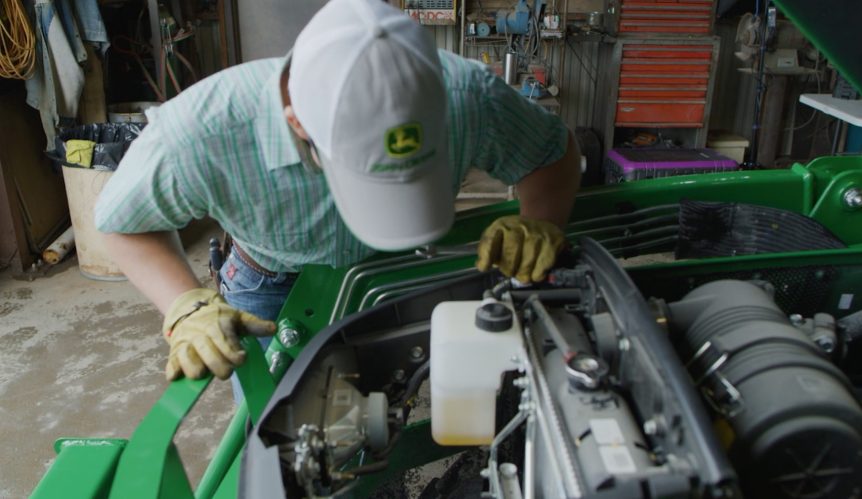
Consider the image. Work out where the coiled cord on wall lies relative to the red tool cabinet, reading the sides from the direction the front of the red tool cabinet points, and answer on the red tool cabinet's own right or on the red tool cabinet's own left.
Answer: on the red tool cabinet's own right

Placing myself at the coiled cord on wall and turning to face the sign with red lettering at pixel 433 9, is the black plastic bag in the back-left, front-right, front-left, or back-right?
front-right

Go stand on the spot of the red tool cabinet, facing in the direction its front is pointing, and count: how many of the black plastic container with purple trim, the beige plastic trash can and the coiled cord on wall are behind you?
0

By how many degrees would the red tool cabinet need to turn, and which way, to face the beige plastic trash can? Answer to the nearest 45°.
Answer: approximately 45° to its right

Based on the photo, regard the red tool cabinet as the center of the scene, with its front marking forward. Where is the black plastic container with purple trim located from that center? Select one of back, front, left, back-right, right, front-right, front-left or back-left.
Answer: front

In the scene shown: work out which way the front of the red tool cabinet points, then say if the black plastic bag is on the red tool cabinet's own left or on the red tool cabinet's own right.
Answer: on the red tool cabinet's own right

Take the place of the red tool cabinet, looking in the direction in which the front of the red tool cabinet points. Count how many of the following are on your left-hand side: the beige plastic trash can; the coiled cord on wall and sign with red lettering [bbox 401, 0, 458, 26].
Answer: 0

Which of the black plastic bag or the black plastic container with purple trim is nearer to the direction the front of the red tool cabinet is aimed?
the black plastic container with purple trim

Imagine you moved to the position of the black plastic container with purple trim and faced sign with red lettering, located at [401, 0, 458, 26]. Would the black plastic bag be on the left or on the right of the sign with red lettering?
left

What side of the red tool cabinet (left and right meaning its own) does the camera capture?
front

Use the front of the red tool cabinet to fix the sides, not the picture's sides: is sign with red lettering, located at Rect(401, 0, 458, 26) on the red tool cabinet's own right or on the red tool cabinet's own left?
on the red tool cabinet's own right

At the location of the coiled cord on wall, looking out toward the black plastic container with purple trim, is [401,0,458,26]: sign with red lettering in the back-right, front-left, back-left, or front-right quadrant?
front-left

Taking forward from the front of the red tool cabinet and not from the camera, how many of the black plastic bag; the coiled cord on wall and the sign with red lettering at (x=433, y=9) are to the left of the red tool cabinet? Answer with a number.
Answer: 0
